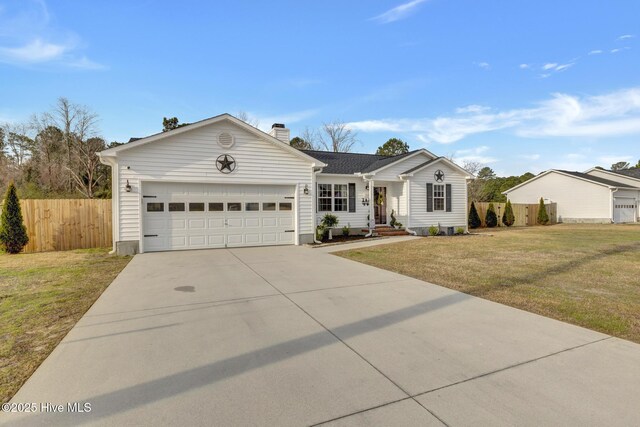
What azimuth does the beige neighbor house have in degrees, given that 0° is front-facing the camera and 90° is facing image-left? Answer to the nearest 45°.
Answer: approximately 315°

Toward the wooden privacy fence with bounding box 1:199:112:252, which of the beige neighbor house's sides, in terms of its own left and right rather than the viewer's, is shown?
right

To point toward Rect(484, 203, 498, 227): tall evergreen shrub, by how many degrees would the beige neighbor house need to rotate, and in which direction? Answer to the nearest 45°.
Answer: approximately 90° to its right

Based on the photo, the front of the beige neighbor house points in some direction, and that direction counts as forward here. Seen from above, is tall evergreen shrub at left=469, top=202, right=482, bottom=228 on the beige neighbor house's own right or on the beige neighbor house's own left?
on the beige neighbor house's own right

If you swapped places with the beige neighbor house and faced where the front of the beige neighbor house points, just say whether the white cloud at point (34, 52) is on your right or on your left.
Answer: on your right

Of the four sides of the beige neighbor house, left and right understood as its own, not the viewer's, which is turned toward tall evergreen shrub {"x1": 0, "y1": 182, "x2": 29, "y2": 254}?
right

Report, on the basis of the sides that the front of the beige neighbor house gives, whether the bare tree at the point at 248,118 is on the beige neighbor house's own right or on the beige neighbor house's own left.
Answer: on the beige neighbor house's own right

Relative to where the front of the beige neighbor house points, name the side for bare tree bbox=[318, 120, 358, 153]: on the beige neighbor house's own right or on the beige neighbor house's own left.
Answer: on the beige neighbor house's own right

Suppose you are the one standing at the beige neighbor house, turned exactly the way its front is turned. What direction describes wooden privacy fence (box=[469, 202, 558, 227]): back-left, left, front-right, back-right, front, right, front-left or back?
right
